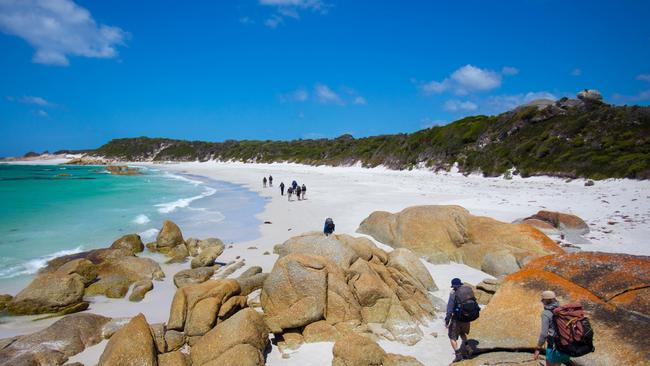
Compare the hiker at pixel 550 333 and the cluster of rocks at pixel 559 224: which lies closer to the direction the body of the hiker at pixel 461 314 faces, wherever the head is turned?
the cluster of rocks

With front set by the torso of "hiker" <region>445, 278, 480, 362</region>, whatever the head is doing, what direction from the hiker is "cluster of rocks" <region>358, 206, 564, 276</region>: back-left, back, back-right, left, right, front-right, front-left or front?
front-right

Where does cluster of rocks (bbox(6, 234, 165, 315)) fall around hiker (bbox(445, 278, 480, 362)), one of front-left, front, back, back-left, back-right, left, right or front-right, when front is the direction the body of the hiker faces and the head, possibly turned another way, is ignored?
front-left

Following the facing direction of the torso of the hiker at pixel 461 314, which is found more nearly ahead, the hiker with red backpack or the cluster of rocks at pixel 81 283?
the cluster of rocks

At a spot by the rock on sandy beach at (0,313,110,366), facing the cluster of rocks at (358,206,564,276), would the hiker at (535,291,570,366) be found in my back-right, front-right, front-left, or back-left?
front-right

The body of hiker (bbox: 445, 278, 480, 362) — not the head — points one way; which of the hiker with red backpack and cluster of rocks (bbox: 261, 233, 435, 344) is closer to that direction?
the cluster of rocks

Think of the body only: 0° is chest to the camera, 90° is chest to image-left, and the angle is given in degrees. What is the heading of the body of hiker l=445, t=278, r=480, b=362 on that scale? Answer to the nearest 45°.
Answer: approximately 135°

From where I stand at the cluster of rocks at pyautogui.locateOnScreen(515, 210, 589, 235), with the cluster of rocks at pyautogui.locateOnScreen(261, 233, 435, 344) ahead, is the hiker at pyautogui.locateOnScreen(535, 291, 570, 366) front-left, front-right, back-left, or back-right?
front-left

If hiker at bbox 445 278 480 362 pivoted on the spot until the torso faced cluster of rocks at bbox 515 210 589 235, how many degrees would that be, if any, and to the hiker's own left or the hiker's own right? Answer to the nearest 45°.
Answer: approximately 45° to the hiker's own right
